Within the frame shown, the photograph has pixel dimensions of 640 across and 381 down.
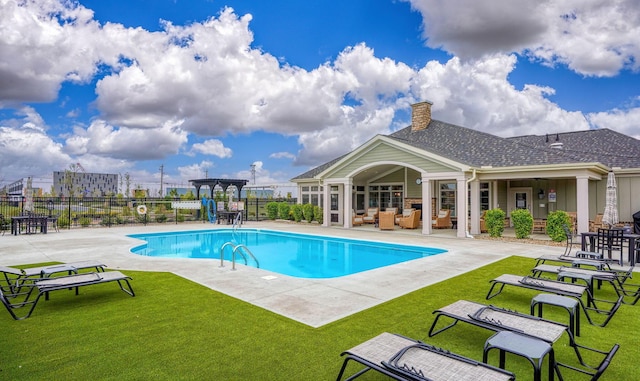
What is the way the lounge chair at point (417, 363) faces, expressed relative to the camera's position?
facing away from the viewer and to the left of the viewer

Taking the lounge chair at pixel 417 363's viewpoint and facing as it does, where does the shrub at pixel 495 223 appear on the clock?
The shrub is roughly at 2 o'clock from the lounge chair.

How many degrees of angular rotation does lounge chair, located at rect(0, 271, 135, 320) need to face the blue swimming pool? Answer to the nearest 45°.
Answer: approximately 45° to its left

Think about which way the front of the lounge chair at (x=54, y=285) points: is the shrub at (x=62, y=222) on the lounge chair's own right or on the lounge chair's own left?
on the lounge chair's own left

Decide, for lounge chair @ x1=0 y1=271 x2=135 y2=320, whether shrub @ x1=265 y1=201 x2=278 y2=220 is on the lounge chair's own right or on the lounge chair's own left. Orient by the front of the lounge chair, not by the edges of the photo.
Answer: on the lounge chair's own left

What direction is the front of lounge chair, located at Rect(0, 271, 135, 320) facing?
to the viewer's right

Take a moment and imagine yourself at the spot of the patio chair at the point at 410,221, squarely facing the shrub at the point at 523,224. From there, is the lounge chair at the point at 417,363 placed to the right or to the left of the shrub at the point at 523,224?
right

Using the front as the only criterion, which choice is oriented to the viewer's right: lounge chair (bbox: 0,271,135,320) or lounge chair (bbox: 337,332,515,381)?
lounge chair (bbox: 0,271,135,320)
